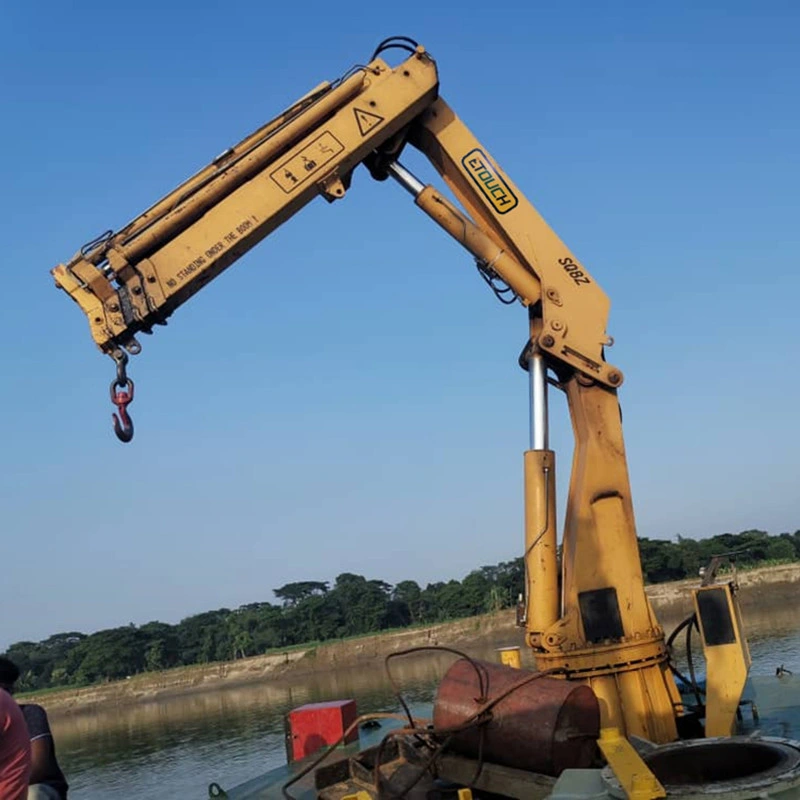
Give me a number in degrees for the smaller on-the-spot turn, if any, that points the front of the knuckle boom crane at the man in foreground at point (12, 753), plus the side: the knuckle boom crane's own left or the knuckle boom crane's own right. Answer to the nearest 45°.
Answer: approximately 45° to the knuckle boom crane's own left

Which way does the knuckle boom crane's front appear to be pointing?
to the viewer's left
